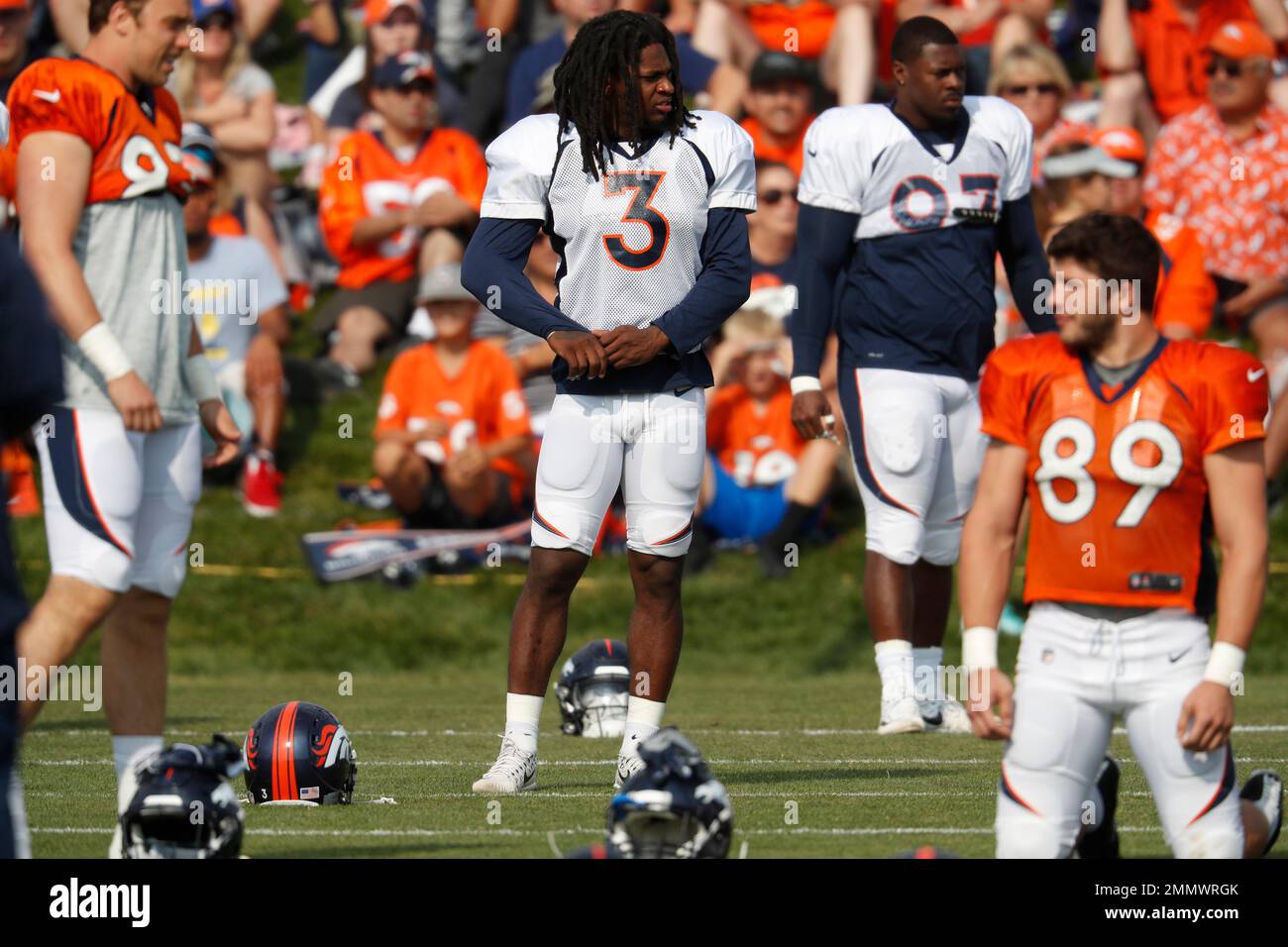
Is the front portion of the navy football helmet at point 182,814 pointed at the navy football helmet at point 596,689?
no

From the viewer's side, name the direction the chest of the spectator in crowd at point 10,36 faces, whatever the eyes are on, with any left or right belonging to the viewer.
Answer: facing the viewer

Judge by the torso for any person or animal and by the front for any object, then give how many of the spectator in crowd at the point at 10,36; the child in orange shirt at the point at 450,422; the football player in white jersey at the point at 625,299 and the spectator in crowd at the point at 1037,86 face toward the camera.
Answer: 4

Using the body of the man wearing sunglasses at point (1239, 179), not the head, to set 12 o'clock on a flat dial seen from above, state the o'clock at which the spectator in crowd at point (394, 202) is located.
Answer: The spectator in crowd is roughly at 3 o'clock from the man wearing sunglasses.

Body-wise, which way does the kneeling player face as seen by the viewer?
toward the camera

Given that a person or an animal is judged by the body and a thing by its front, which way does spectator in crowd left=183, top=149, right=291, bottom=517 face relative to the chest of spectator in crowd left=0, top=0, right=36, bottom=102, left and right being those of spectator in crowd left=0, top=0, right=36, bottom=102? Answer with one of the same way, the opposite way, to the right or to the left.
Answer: the same way

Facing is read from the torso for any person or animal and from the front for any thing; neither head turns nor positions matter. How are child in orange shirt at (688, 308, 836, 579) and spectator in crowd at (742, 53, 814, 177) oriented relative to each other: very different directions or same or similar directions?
same or similar directions

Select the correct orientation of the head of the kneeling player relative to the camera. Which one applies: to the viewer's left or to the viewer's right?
to the viewer's left

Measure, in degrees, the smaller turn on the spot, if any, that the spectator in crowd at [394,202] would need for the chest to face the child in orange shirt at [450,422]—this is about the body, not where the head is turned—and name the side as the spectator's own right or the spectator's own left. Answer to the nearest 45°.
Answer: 0° — they already face them

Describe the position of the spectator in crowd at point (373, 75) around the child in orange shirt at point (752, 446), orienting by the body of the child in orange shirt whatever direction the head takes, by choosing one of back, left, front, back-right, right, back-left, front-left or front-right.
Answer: back-right

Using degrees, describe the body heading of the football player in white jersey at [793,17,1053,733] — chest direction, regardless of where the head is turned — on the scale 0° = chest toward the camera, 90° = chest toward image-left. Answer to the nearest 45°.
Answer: approximately 315°

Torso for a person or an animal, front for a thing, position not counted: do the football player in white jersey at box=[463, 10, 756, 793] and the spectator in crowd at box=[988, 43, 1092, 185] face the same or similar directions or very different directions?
same or similar directions

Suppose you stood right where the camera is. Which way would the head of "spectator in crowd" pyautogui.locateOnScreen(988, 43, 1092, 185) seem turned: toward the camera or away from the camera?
toward the camera

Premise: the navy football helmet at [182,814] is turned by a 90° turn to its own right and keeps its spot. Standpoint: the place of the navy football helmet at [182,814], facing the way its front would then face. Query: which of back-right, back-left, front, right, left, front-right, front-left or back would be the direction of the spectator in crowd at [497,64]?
front-right

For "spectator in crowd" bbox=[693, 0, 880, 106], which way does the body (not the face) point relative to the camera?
toward the camera

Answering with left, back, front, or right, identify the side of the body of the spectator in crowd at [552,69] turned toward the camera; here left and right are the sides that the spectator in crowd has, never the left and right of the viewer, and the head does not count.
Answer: front

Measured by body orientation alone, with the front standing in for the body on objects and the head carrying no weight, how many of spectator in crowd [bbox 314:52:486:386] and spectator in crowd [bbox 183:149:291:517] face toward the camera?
2

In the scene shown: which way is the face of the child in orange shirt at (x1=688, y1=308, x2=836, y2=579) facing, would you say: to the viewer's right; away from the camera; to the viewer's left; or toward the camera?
toward the camera

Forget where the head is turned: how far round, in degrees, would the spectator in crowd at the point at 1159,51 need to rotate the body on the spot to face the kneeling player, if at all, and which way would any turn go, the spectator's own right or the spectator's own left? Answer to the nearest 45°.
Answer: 0° — they already face them

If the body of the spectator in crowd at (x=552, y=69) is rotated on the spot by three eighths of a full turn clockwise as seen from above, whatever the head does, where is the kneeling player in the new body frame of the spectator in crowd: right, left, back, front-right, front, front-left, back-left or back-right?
back-left

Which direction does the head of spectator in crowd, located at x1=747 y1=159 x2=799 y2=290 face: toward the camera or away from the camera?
toward the camera
